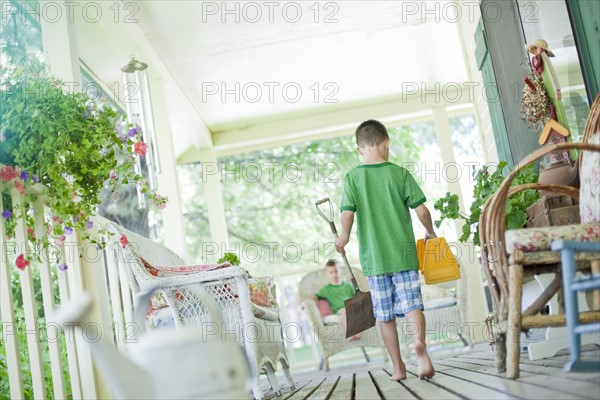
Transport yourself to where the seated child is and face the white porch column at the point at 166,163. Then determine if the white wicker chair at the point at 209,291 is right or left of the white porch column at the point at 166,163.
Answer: left

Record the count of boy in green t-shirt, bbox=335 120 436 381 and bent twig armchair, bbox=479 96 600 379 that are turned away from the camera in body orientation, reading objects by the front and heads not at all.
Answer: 1

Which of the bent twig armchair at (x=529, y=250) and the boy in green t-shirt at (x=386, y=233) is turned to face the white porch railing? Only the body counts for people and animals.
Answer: the bent twig armchair

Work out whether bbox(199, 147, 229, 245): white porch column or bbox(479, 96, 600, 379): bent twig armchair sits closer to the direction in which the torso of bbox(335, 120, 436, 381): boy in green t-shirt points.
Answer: the white porch column

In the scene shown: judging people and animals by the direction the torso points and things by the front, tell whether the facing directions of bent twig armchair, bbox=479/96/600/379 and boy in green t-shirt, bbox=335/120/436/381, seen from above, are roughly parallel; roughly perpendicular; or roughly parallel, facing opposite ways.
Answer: roughly perpendicular

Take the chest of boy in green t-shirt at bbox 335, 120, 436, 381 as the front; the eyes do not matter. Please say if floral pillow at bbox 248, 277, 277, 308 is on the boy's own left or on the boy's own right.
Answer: on the boy's own left

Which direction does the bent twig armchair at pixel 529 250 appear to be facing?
to the viewer's left

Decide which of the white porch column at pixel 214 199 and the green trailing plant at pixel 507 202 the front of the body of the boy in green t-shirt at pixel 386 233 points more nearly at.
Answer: the white porch column

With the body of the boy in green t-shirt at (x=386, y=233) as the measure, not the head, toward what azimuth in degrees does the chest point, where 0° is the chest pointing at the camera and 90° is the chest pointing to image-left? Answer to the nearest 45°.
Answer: approximately 180°
